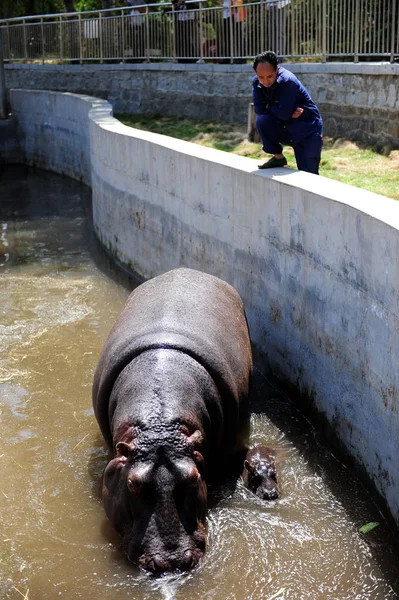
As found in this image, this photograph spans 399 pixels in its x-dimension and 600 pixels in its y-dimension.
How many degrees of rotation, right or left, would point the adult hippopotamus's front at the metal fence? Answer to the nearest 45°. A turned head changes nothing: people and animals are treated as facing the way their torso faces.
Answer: approximately 180°

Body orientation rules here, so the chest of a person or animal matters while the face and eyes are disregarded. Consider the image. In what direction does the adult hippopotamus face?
toward the camera
